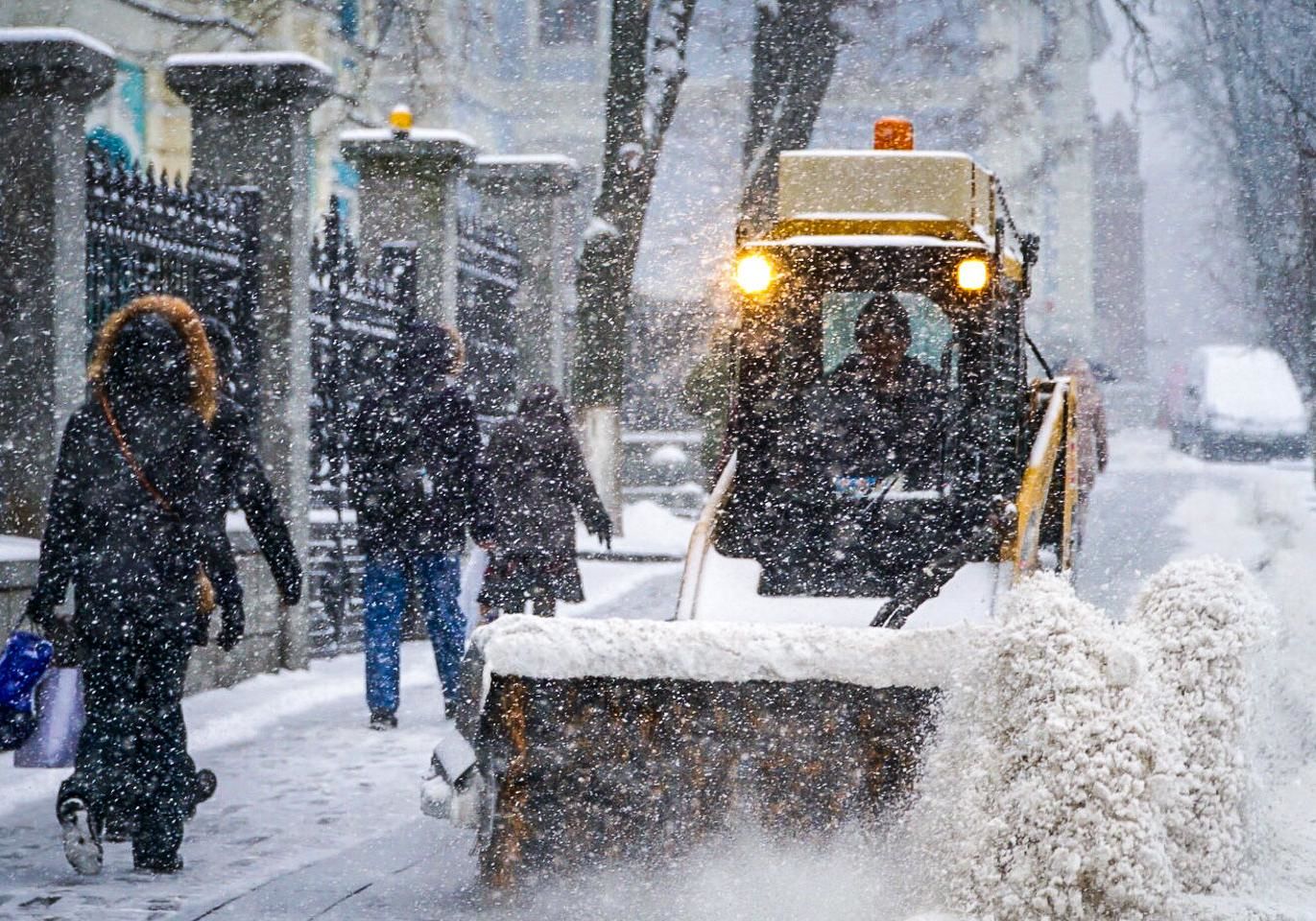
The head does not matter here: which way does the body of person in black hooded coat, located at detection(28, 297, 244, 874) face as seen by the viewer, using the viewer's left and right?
facing away from the viewer

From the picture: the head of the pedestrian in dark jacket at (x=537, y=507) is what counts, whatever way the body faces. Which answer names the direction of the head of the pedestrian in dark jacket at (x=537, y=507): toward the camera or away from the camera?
away from the camera

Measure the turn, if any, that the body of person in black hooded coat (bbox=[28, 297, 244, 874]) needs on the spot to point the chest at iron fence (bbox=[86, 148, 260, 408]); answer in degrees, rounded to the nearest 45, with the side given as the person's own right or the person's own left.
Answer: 0° — they already face it

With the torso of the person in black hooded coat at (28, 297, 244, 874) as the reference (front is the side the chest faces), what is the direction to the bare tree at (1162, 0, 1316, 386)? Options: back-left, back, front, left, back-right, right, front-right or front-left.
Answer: front-right

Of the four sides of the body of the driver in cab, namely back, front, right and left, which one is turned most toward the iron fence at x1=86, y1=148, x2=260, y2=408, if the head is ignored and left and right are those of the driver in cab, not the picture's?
right

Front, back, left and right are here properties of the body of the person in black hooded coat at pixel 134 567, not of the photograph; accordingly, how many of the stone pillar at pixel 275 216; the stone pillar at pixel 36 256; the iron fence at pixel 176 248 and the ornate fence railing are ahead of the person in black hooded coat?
4

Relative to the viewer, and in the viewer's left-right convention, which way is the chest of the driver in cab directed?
facing the viewer

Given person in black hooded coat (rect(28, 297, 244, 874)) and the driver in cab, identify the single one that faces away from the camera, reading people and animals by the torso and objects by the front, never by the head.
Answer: the person in black hooded coat

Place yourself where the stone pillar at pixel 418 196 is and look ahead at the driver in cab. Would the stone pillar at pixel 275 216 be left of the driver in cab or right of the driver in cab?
right

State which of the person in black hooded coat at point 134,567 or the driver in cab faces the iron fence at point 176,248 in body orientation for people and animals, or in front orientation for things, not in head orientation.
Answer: the person in black hooded coat

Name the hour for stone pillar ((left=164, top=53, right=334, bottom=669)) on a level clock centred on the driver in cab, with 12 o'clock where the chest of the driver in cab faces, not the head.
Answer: The stone pillar is roughly at 4 o'clock from the driver in cab.

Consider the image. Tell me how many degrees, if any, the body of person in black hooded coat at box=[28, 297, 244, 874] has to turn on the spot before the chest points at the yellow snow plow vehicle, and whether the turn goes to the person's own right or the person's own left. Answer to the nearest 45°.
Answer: approximately 90° to the person's own right
